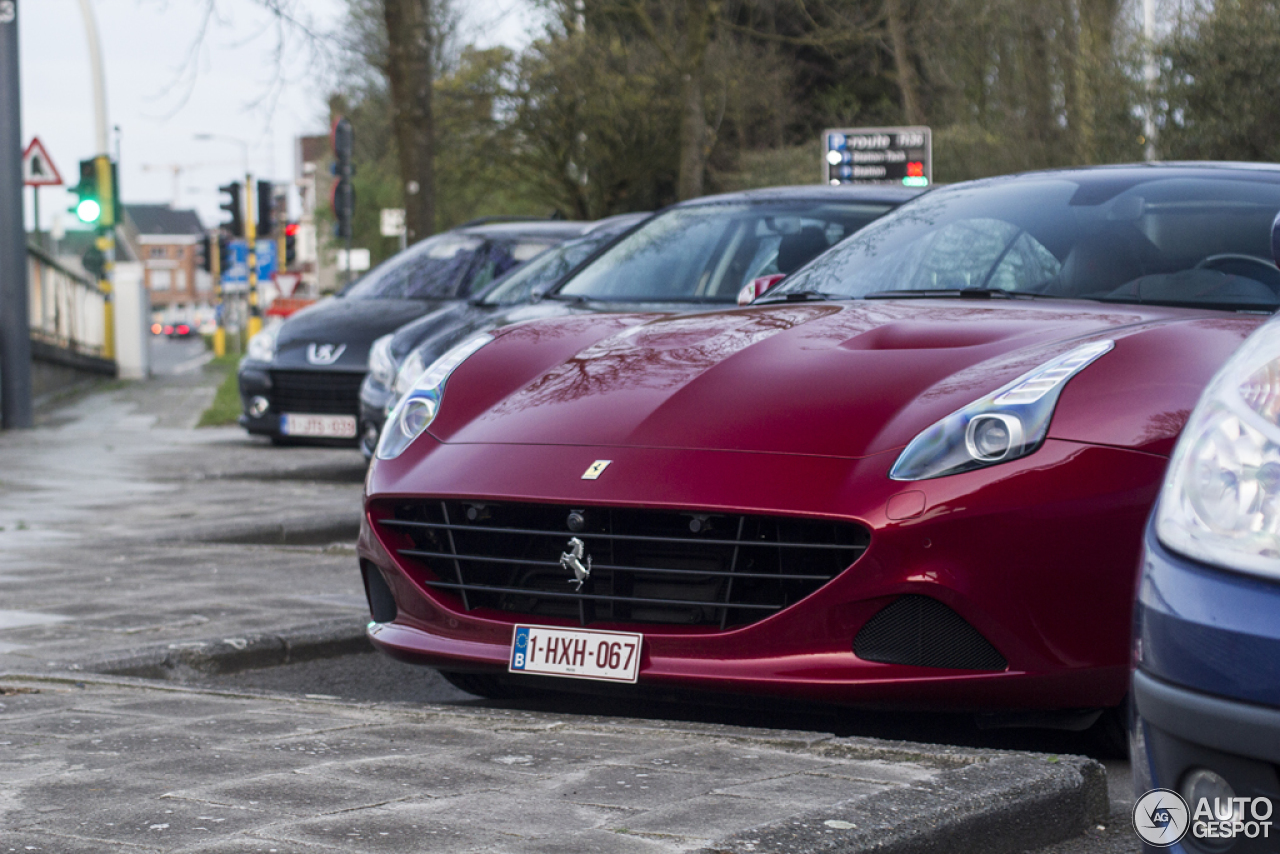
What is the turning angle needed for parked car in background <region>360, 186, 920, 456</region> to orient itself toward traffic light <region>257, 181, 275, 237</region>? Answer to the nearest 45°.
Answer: approximately 135° to its right

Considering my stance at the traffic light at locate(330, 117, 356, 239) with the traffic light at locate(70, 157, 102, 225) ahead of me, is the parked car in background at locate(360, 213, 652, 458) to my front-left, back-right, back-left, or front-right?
back-left

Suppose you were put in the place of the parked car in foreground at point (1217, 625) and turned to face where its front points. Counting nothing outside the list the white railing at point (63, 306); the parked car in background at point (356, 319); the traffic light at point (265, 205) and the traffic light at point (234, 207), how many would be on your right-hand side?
4

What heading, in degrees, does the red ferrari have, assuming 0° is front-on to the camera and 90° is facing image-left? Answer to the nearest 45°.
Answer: approximately 45°

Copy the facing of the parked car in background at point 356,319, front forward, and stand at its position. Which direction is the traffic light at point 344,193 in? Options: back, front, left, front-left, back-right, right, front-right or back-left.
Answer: back-right

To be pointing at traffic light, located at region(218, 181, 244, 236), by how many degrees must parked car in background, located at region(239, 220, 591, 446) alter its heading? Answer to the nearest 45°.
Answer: approximately 135° to its right
